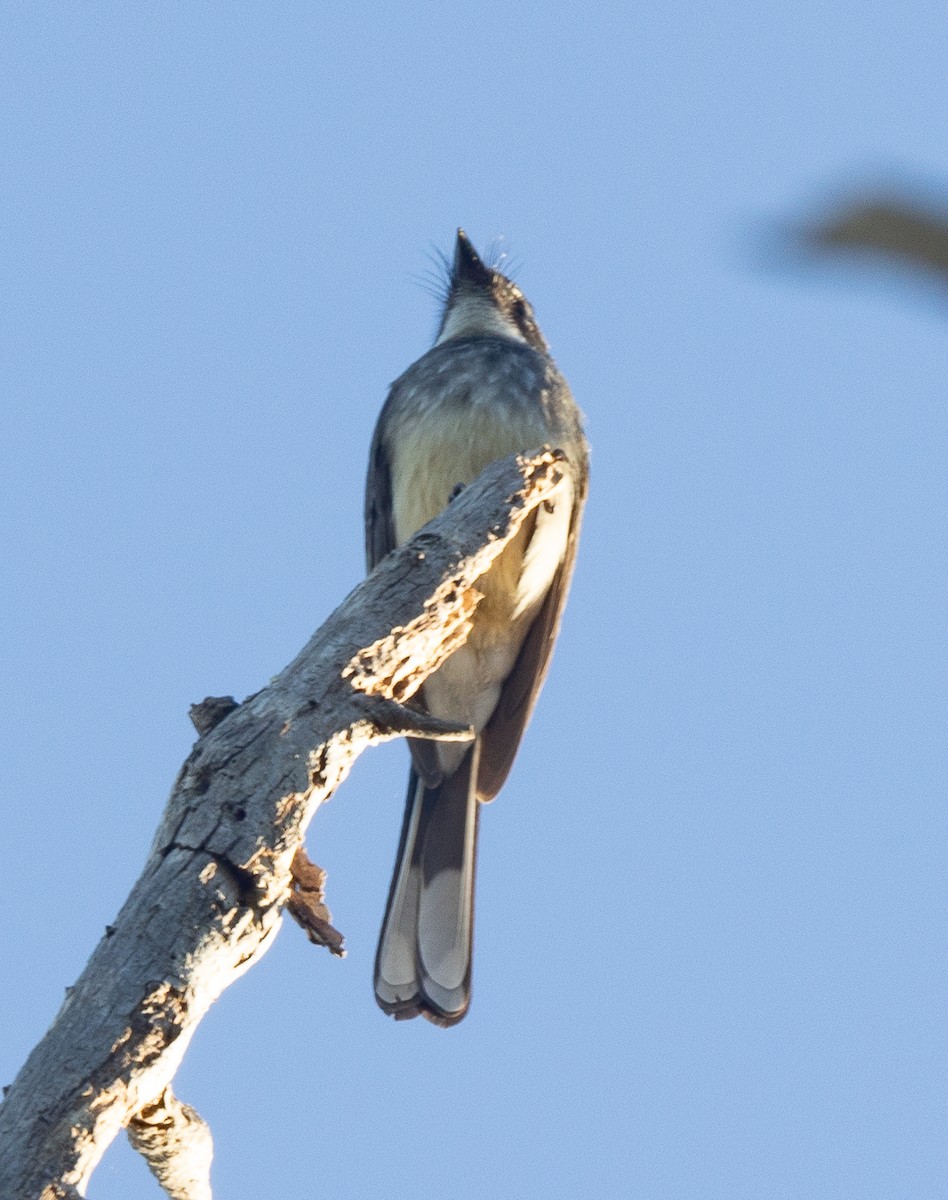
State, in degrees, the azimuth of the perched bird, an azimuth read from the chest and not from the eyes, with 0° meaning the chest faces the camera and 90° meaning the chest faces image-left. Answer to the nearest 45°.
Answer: approximately 0°
